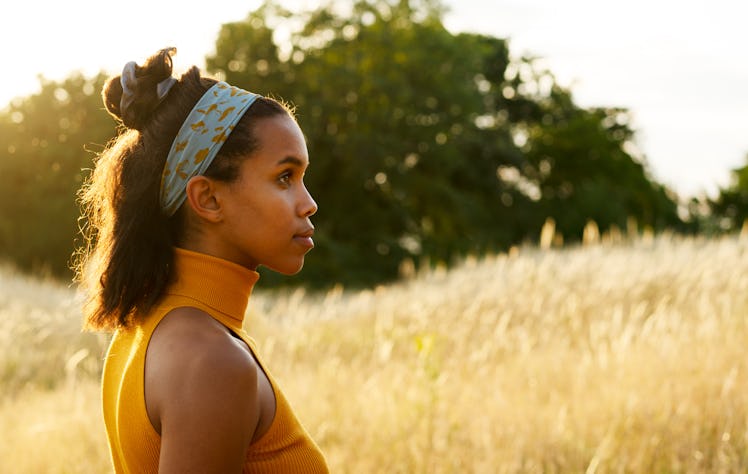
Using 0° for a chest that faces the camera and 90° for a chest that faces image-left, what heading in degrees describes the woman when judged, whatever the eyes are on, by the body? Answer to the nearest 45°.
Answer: approximately 270°

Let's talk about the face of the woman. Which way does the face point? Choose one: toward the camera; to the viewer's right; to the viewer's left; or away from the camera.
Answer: to the viewer's right
